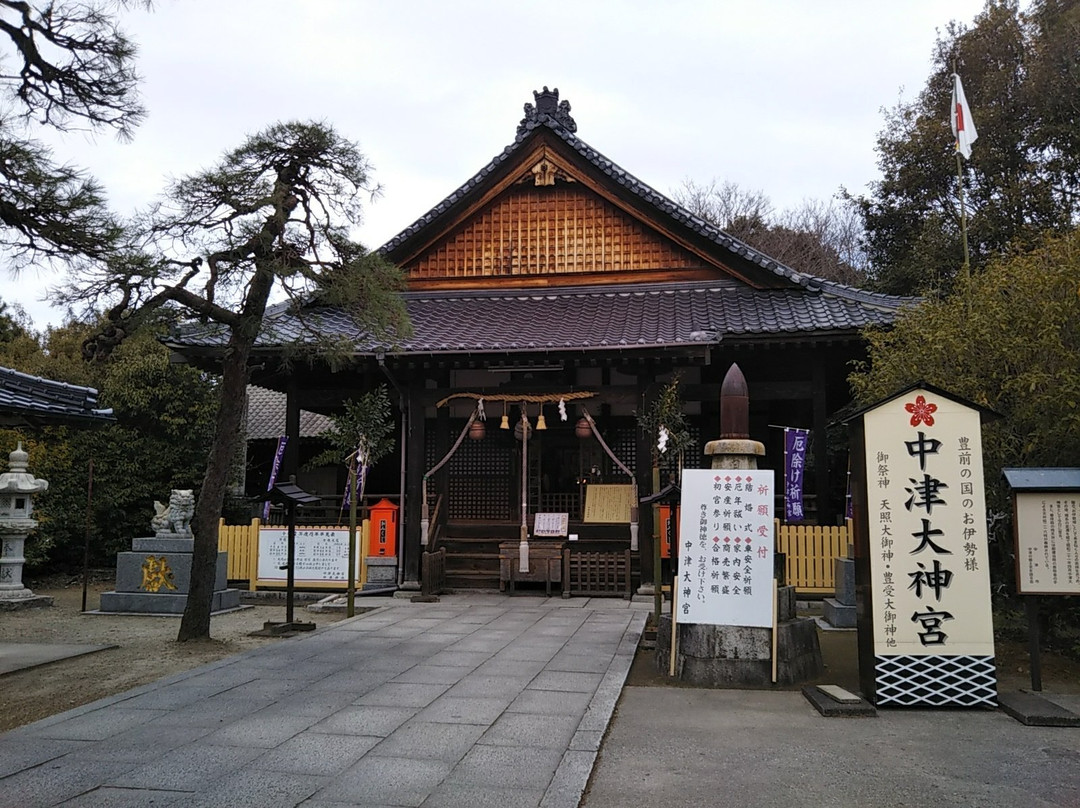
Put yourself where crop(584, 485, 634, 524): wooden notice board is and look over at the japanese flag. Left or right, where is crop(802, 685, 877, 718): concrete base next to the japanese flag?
right

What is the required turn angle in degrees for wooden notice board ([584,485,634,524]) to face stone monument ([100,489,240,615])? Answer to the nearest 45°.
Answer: approximately 45° to its right

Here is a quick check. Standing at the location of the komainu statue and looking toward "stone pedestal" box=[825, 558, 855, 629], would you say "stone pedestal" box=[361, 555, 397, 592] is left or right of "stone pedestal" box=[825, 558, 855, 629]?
left

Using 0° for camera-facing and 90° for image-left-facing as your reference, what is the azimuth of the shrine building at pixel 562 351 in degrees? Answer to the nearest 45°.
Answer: approximately 0°

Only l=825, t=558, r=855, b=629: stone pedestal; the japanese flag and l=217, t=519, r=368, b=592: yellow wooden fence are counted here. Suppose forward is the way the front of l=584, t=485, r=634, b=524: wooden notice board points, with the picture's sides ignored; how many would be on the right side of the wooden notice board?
1
